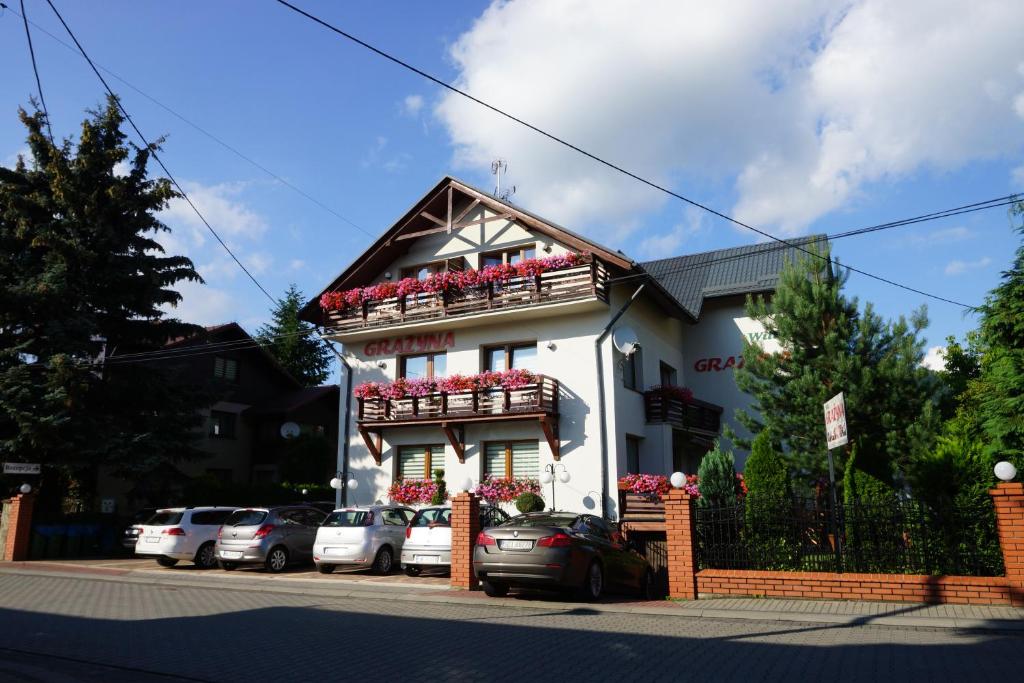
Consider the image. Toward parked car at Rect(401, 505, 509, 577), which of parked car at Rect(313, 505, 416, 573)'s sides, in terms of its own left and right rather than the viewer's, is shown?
right

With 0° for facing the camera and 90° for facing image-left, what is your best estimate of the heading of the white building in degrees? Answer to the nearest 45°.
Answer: approximately 45°

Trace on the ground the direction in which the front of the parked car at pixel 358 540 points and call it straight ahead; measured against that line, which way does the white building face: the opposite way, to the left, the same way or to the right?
the opposite way

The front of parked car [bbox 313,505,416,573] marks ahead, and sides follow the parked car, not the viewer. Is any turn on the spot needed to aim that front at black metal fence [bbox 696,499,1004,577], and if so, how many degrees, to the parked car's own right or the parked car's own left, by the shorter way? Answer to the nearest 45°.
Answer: approximately 90° to the parked car's own right

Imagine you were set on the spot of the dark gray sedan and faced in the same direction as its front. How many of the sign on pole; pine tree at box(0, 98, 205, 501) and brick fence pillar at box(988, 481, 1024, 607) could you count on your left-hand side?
1

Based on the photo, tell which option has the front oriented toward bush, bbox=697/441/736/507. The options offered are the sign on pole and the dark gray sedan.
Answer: the dark gray sedan

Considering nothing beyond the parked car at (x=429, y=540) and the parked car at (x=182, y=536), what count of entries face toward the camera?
0

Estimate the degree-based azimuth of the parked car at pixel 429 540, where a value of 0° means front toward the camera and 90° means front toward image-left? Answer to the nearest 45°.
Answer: approximately 225°

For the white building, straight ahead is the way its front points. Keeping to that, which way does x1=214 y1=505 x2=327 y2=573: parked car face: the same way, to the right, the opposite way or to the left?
the opposite way

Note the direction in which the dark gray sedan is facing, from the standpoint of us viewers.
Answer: facing away from the viewer and to the right of the viewer

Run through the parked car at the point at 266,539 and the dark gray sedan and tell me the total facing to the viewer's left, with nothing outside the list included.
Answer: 0

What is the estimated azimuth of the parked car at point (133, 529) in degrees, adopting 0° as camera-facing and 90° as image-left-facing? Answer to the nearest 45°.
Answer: approximately 225°

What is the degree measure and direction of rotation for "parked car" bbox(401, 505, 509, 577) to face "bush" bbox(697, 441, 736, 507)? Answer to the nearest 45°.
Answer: approximately 45° to its right

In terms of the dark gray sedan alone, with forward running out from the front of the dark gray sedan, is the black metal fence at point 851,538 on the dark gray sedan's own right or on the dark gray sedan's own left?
on the dark gray sedan's own right

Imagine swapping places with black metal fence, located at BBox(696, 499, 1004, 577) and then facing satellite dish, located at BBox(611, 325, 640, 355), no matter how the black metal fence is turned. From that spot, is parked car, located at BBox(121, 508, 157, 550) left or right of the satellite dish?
left

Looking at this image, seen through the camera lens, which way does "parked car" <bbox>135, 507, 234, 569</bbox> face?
facing away from the viewer and to the right of the viewer

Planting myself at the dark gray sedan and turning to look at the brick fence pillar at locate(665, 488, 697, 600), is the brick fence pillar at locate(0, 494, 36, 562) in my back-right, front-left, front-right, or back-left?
back-left
